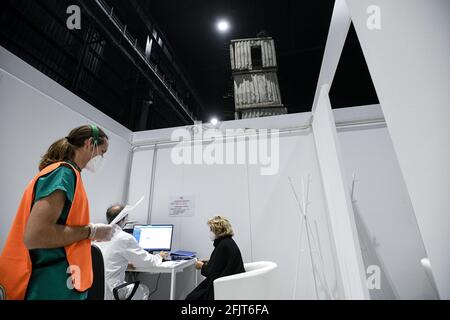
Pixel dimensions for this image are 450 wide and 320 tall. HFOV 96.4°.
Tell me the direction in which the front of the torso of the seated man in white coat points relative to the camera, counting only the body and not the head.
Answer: to the viewer's right

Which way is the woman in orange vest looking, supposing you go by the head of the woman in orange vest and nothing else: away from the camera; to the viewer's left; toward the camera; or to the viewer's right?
to the viewer's right

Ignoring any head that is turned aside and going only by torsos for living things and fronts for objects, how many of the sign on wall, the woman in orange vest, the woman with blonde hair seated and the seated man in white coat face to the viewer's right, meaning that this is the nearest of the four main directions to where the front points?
2

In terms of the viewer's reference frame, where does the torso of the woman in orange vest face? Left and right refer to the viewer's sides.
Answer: facing to the right of the viewer

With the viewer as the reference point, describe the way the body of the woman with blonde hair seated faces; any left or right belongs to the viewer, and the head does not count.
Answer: facing to the left of the viewer

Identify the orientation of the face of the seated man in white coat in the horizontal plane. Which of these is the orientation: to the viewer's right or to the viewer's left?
to the viewer's right
